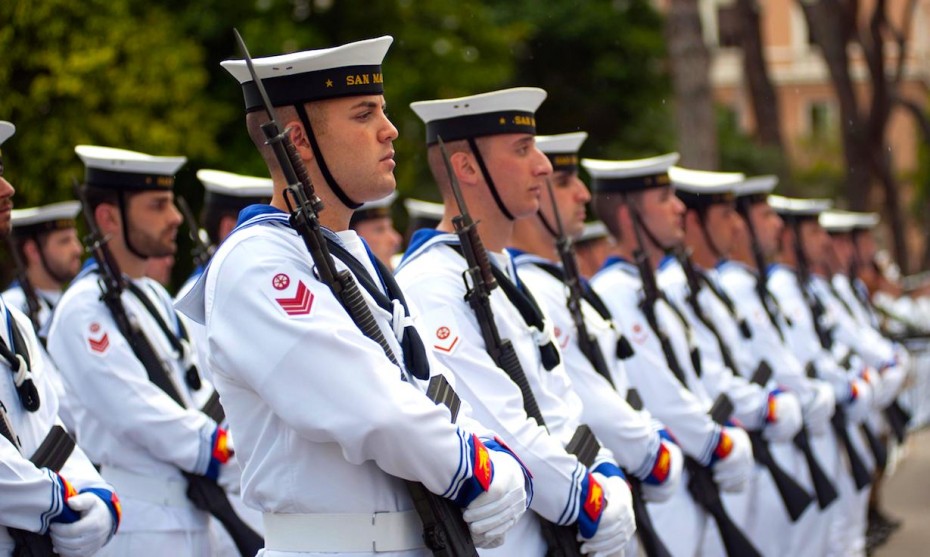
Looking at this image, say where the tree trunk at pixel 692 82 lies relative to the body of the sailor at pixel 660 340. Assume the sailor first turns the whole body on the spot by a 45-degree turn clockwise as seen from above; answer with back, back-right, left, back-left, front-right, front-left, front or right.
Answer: back-left

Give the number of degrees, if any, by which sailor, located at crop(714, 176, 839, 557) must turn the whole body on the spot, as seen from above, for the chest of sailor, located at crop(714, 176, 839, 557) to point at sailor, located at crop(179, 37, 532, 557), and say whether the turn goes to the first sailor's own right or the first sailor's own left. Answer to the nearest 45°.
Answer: approximately 90° to the first sailor's own right

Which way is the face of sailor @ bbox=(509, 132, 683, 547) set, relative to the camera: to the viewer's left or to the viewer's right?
to the viewer's right

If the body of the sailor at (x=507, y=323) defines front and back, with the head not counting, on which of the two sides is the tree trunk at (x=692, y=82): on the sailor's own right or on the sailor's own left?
on the sailor's own left

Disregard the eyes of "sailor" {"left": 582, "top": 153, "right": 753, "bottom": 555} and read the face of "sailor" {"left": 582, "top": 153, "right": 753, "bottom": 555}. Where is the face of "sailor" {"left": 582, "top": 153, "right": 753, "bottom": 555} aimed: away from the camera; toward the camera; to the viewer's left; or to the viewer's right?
to the viewer's right

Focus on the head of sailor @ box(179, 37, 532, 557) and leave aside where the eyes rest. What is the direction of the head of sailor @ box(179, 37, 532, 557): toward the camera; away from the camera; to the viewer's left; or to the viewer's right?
to the viewer's right

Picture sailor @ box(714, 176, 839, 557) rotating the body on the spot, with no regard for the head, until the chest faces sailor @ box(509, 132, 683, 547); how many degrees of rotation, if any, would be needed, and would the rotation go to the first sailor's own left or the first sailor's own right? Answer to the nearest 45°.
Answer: approximately 90° to the first sailor's own right
